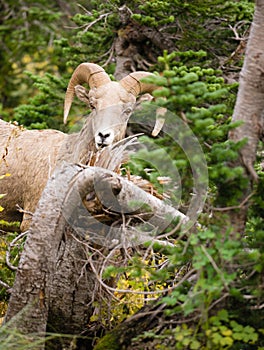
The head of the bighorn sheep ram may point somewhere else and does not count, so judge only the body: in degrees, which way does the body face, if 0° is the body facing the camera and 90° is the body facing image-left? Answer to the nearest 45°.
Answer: approximately 270°

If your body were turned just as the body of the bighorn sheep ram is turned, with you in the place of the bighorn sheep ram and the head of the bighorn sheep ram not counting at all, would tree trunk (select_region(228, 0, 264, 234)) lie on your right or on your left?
on your left
